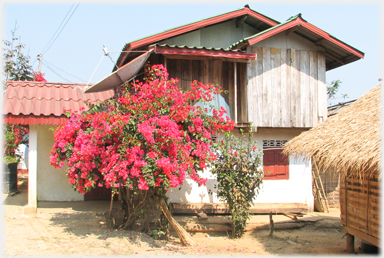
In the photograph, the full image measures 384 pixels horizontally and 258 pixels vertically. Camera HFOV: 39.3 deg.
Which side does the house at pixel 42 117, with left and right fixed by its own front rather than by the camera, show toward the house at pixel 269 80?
left

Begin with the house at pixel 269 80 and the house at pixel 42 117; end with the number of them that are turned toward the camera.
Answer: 2

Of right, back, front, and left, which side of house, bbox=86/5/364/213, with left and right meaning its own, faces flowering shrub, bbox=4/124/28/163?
right

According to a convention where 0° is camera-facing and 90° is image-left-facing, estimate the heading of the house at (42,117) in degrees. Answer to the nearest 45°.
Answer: approximately 0°
